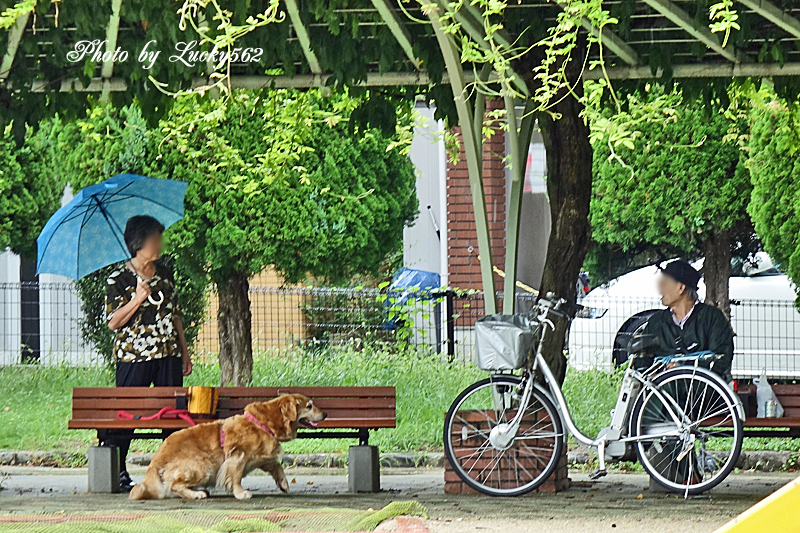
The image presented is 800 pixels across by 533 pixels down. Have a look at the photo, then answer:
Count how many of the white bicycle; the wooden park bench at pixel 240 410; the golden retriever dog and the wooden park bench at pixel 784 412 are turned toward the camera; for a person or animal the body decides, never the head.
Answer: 2

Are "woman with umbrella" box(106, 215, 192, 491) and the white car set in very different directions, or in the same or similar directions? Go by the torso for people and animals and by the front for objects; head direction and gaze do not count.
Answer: very different directions

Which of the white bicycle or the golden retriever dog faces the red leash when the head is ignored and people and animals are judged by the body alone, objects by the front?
the white bicycle

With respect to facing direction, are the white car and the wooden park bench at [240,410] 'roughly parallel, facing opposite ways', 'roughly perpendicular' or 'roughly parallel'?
roughly perpendicular

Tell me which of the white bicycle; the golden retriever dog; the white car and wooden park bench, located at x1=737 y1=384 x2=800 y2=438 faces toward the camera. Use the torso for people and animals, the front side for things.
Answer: the wooden park bench

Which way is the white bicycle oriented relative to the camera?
to the viewer's left

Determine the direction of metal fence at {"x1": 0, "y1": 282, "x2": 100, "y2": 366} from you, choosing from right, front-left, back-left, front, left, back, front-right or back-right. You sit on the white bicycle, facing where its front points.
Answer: front-right

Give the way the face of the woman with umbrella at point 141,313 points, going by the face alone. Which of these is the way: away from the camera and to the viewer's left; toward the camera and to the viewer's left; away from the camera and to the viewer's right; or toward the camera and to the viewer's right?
toward the camera and to the viewer's right

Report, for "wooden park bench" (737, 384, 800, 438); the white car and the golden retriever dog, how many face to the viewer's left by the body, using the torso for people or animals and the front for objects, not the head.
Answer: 1

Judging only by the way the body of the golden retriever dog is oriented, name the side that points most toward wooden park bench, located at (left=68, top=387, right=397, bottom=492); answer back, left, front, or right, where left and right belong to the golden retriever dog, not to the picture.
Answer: left

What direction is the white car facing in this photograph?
to the viewer's left

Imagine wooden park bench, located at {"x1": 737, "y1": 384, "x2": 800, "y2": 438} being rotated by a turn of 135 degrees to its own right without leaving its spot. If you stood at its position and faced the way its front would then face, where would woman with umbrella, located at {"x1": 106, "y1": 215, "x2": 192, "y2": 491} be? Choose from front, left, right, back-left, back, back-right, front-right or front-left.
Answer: front-left

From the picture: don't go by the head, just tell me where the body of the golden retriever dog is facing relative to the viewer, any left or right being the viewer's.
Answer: facing to the right of the viewer

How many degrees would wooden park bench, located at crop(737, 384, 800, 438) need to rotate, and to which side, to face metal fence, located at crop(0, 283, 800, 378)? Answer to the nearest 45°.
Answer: approximately 135° to its right

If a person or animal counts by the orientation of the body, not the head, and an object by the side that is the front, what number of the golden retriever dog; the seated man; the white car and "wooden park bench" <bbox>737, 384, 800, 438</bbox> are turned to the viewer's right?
1
